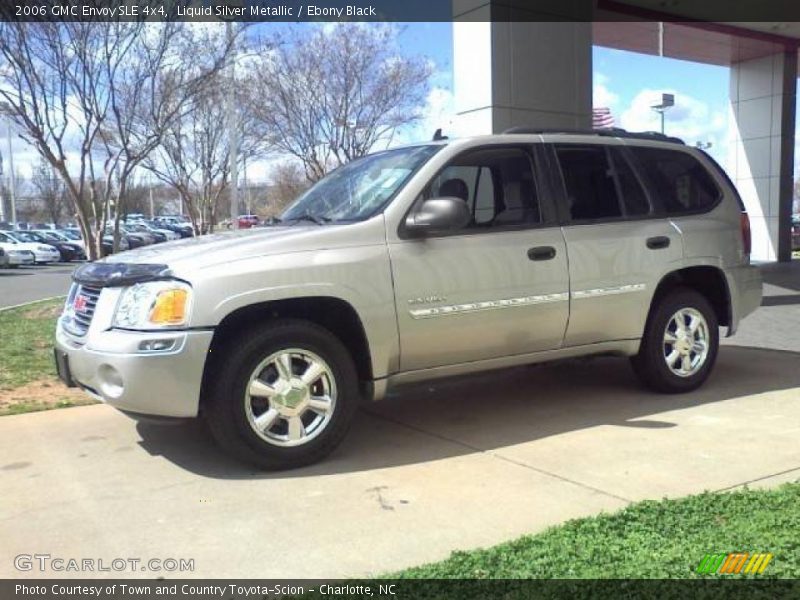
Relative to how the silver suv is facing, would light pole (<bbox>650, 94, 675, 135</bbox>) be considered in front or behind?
behind

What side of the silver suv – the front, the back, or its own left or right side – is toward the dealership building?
back

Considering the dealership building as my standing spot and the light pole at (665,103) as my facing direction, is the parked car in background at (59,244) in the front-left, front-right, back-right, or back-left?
front-left

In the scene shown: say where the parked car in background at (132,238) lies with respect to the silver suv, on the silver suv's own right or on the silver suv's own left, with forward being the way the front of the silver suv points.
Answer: on the silver suv's own right

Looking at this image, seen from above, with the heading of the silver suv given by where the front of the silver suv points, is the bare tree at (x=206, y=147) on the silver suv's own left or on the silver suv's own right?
on the silver suv's own right

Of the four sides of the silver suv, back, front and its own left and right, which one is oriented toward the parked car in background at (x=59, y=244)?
right
